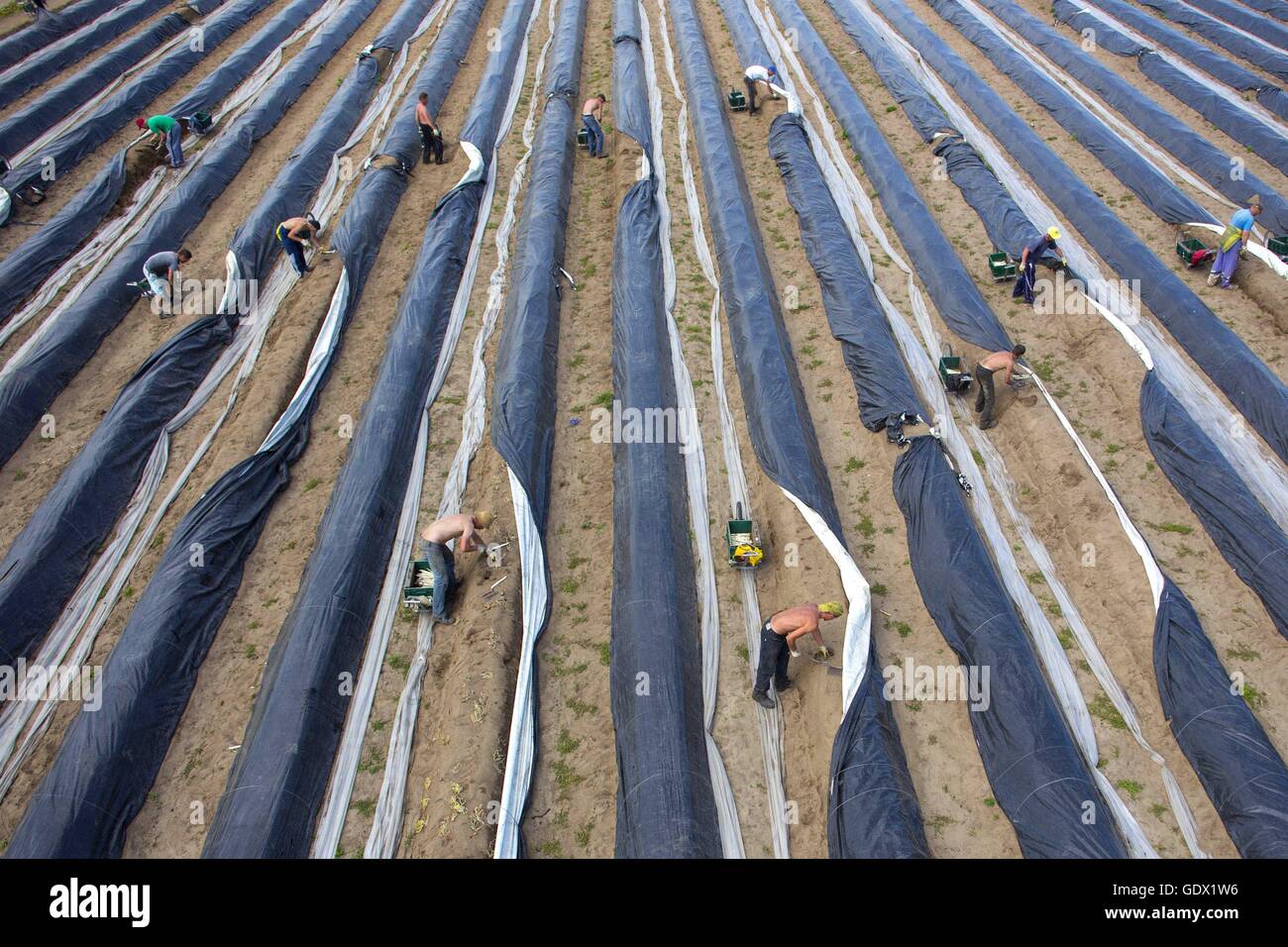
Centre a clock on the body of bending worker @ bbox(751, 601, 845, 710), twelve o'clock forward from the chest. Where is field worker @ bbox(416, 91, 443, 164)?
The field worker is roughly at 8 o'clock from the bending worker.

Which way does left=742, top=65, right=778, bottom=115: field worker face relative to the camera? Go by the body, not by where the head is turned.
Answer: to the viewer's right

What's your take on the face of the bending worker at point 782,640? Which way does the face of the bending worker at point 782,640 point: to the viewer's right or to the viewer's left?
to the viewer's right

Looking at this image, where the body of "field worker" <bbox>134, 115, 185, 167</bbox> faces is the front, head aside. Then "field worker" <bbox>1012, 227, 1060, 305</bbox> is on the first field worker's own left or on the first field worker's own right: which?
on the first field worker's own left

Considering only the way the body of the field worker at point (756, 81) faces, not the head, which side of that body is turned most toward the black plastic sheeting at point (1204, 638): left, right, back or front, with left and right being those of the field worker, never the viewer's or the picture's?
right

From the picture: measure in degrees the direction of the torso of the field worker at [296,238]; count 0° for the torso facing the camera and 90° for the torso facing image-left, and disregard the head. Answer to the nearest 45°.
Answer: approximately 270°

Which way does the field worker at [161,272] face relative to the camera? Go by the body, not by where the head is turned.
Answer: to the viewer's right

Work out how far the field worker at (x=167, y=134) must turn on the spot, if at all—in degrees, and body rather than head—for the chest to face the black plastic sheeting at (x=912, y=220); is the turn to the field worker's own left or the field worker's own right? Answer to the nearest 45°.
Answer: approximately 135° to the field worker's own left

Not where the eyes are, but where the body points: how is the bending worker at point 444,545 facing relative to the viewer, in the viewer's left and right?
facing to the right of the viewer

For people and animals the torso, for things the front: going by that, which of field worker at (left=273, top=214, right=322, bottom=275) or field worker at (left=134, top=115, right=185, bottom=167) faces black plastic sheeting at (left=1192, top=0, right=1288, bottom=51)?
field worker at (left=273, top=214, right=322, bottom=275)

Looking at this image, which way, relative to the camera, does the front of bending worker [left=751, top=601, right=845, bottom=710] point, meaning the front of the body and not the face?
to the viewer's right

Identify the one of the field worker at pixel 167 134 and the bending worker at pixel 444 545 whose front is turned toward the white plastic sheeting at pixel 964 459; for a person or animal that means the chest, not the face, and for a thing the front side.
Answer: the bending worker
